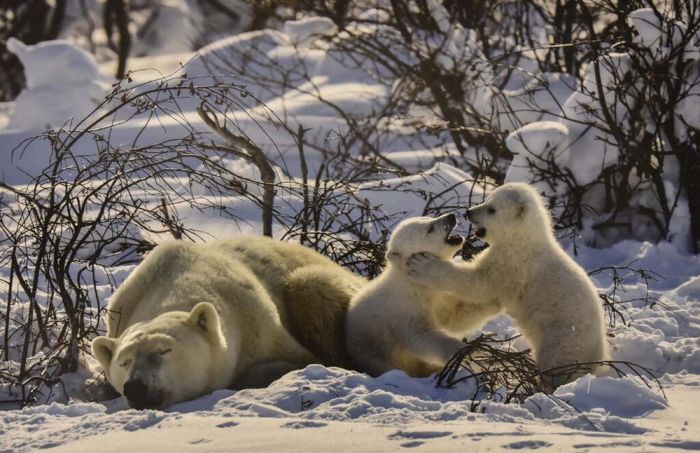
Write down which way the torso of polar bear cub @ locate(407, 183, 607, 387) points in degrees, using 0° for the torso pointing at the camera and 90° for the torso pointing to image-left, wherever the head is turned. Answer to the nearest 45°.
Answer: approximately 90°

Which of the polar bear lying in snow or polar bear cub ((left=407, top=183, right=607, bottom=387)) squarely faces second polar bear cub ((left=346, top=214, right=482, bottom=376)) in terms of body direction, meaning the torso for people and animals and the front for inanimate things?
the polar bear cub

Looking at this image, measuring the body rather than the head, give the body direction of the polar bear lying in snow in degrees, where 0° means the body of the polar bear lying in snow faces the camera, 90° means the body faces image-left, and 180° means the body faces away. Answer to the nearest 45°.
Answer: approximately 45°

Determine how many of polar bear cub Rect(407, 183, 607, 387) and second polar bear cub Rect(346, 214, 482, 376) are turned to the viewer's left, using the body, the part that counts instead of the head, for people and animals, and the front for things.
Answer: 1

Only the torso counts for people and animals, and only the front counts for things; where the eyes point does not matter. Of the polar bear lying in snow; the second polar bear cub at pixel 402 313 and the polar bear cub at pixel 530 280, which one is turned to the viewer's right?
the second polar bear cub

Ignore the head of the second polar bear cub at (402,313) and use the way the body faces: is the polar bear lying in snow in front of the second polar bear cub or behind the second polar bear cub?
behind

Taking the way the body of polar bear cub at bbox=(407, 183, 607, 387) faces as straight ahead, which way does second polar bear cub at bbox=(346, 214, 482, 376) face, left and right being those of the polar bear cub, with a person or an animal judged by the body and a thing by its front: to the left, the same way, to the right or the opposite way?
the opposite way

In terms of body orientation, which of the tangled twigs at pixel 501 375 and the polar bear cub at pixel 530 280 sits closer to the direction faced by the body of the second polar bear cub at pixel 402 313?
the polar bear cub

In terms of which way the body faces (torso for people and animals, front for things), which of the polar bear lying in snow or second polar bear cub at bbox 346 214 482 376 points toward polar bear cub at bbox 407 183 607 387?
the second polar bear cub

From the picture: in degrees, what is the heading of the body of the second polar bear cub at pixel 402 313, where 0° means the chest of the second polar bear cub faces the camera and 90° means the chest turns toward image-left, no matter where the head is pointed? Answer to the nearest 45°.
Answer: approximately 270°
